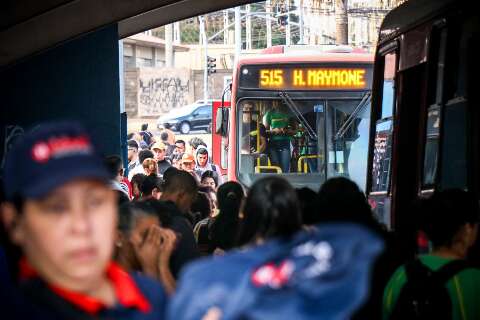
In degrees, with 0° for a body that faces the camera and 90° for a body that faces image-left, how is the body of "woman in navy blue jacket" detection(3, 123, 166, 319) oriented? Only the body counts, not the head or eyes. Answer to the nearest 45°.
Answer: approximately 315°

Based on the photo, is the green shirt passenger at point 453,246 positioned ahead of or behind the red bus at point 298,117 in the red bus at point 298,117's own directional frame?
ahead

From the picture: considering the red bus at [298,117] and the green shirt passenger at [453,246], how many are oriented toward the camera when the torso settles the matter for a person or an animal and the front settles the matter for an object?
1

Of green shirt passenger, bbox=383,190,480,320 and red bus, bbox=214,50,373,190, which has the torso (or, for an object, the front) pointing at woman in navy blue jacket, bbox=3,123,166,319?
the red bus

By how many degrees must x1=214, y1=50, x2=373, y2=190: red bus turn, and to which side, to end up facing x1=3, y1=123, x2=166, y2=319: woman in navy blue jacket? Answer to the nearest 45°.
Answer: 0° — it already faces them

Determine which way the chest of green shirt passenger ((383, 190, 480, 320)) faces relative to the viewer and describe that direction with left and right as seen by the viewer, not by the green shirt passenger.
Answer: facing away from the viewer and to the right of the viewer
